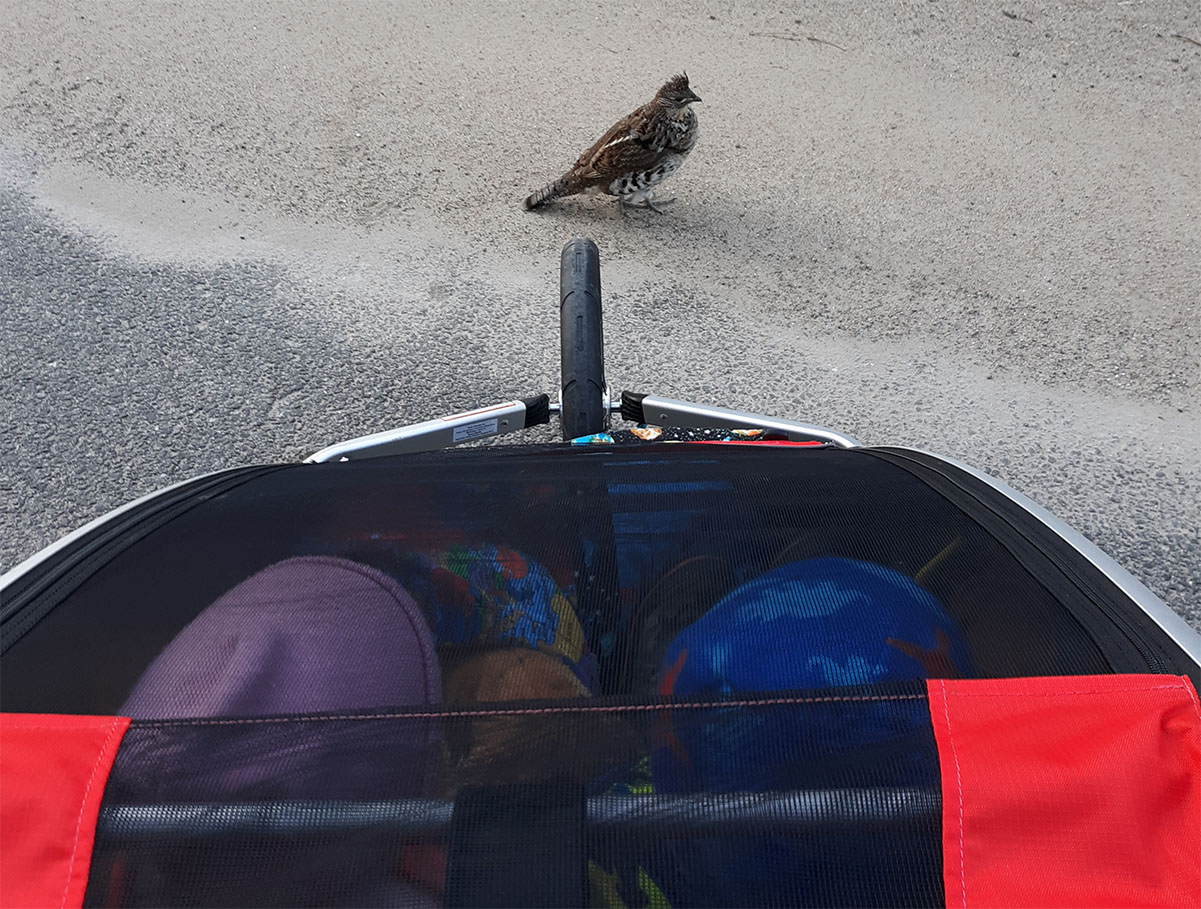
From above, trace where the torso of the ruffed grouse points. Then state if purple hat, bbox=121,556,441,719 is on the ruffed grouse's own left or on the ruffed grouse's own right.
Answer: on the ruffed grouse's own right

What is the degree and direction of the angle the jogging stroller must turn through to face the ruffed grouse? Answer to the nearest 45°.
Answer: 0° — it already faces it

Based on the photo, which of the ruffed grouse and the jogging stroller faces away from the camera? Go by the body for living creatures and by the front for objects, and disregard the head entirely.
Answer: the jogging stroller

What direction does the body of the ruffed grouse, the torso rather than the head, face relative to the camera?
to the viewer's right

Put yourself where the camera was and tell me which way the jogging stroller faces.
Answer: facing away from the viewer

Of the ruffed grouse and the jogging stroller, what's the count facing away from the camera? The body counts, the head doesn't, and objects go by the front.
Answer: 1

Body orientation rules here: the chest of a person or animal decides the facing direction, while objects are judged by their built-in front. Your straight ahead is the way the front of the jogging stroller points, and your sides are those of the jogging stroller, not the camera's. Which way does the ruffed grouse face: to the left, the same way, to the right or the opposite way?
to the right

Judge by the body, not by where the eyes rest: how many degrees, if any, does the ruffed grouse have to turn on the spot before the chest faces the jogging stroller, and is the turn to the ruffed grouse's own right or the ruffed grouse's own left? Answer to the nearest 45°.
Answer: approximately 90° to the ruffed grouse's own right
